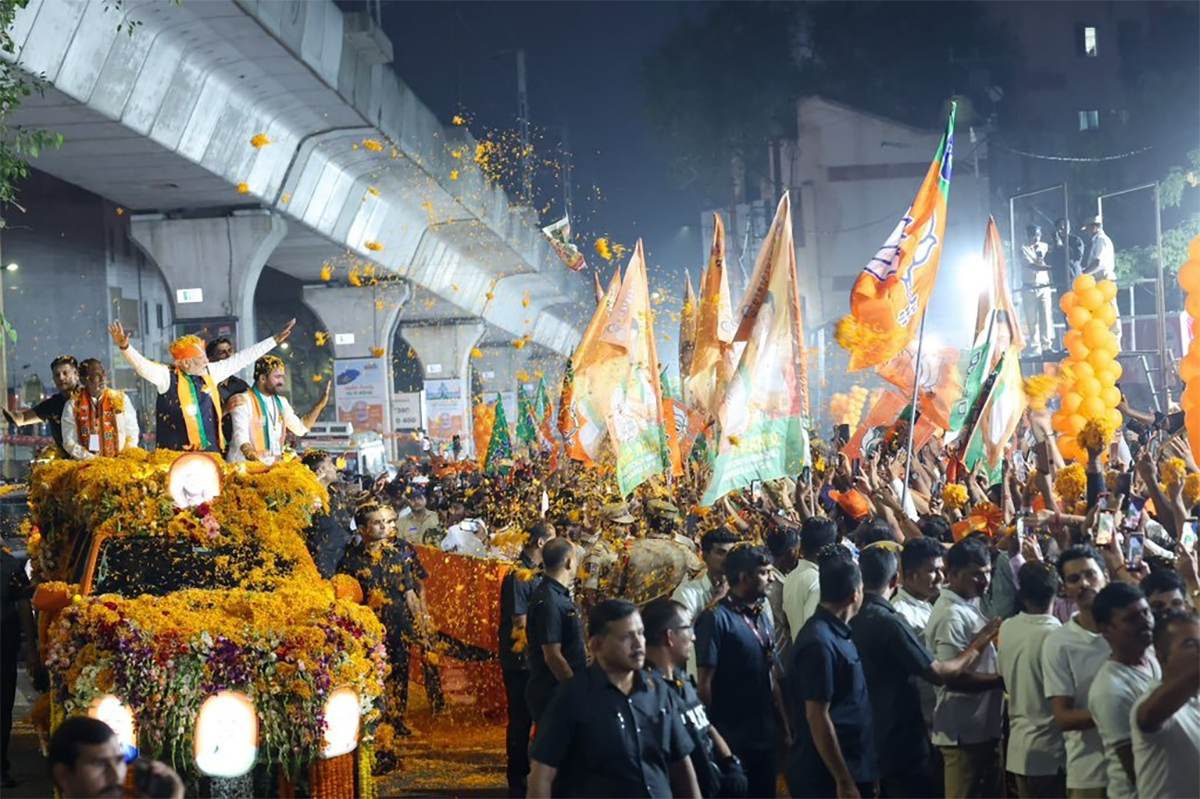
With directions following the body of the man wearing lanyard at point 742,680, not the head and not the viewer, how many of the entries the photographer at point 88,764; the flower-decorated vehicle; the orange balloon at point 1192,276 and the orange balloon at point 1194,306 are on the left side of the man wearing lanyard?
2

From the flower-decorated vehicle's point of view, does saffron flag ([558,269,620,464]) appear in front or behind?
behind

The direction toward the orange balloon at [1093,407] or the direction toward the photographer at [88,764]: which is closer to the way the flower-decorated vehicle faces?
the photographer

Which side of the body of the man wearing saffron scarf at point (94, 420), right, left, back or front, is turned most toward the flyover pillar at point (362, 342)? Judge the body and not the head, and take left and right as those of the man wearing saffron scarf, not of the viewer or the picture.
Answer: back
